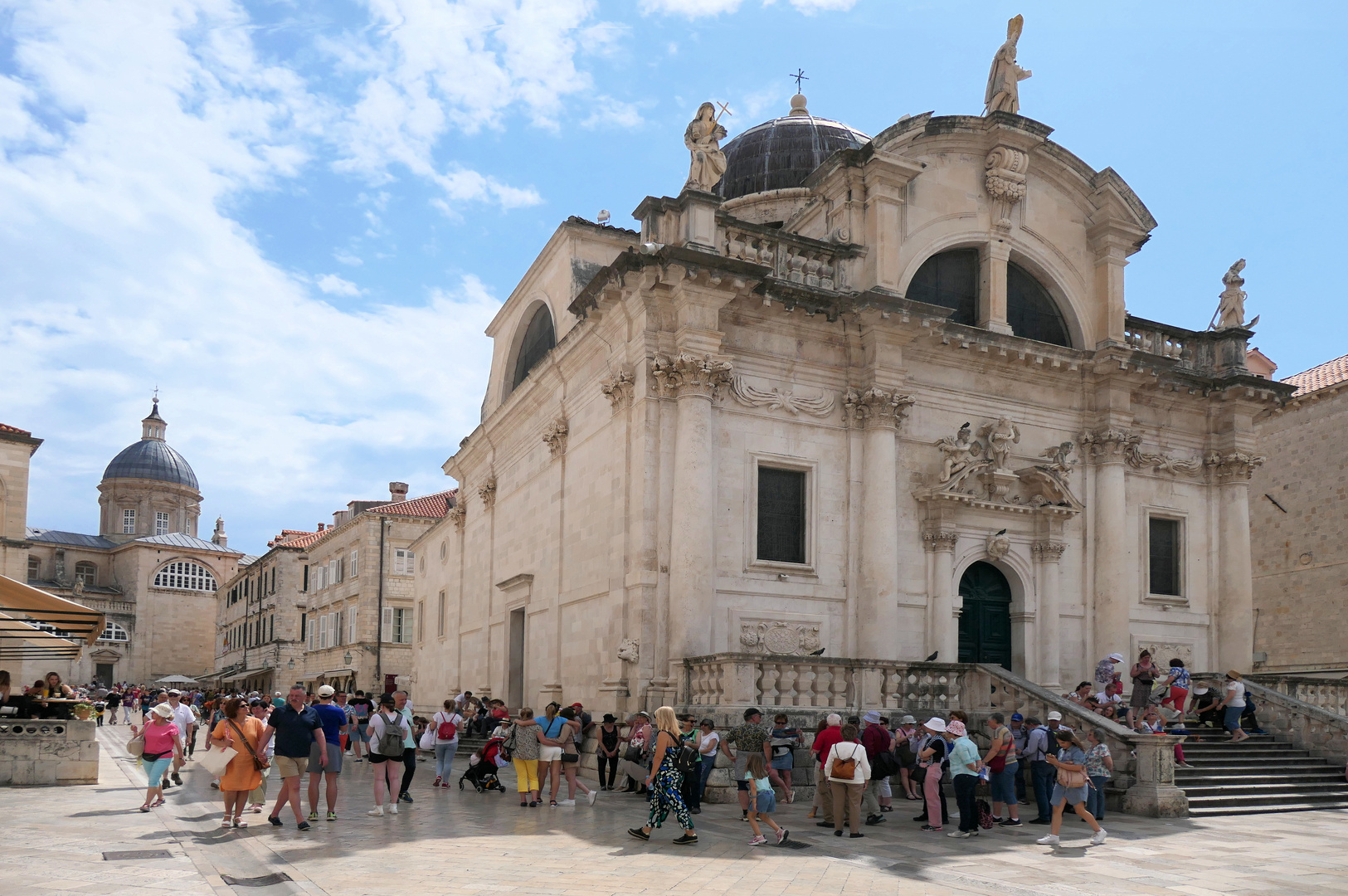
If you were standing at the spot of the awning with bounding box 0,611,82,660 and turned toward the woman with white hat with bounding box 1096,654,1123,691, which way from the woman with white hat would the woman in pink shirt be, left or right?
right

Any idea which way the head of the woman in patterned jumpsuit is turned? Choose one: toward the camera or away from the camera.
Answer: away from the camera

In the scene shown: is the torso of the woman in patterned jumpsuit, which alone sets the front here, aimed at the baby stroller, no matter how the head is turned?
no

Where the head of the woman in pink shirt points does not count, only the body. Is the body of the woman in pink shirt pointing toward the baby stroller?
no

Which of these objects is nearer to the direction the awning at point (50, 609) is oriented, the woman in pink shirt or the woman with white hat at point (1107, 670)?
the woman with white hat

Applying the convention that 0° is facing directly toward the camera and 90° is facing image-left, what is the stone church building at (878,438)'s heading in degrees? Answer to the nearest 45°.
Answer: approximately 315°

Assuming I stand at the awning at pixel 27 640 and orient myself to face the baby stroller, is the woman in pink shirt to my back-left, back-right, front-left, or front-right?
front-right

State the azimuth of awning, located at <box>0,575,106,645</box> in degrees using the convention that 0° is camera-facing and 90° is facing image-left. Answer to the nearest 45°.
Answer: approximately 270°

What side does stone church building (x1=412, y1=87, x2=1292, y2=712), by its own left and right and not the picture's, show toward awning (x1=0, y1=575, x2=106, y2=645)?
right

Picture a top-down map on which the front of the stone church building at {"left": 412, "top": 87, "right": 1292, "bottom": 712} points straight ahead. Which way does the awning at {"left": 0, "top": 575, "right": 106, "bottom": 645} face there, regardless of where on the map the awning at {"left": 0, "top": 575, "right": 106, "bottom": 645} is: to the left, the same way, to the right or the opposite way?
to the left

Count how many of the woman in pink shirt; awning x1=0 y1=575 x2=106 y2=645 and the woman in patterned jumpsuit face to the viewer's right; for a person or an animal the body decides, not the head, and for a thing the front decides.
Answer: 1

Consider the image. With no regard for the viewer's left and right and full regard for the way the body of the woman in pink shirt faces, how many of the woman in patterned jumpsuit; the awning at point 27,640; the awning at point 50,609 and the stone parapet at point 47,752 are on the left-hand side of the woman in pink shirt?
1
